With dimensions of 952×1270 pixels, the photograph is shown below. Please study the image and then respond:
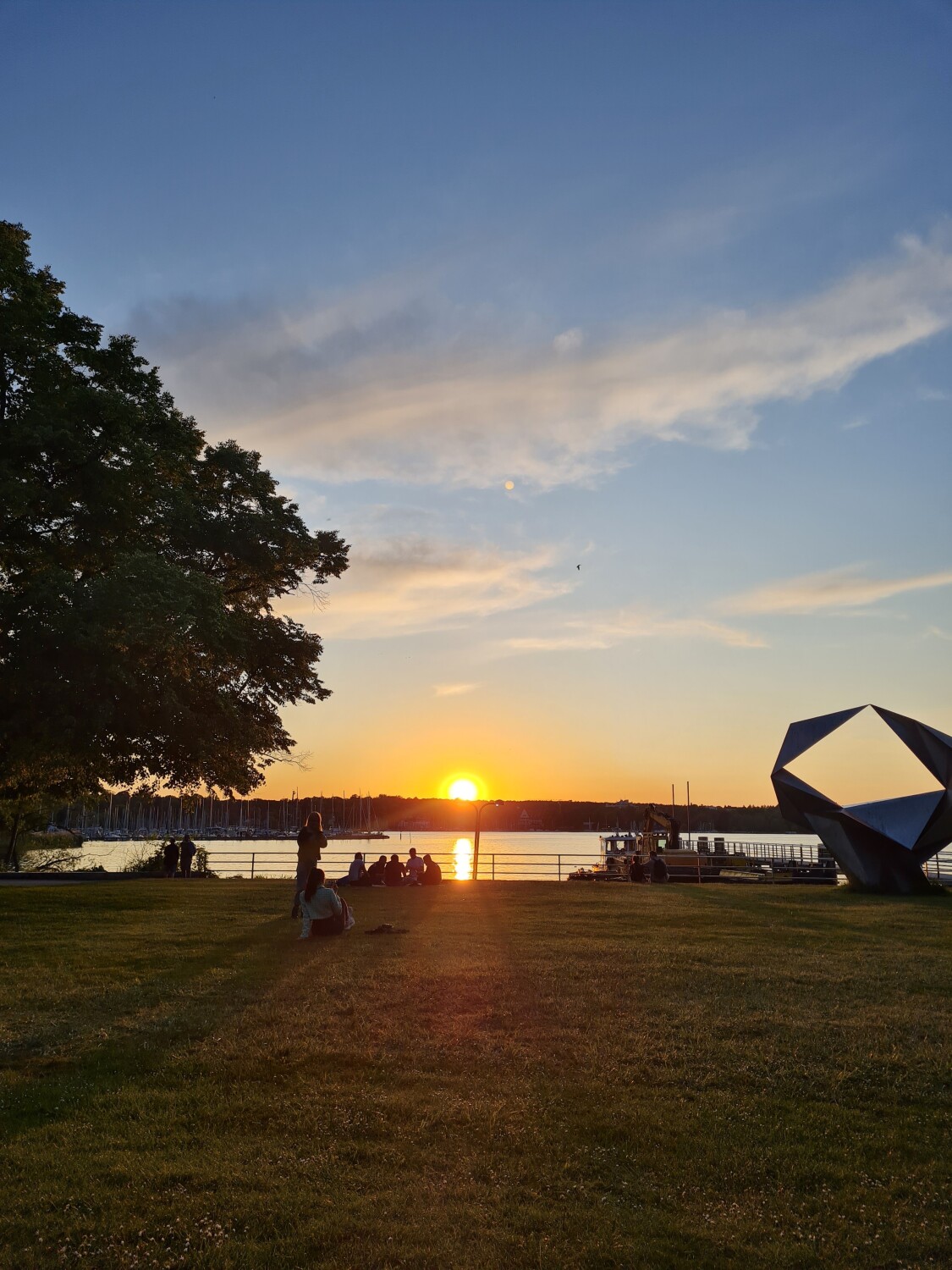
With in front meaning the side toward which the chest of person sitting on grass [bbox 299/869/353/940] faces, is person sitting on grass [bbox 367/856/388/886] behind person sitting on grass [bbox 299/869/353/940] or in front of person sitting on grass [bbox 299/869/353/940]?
in front

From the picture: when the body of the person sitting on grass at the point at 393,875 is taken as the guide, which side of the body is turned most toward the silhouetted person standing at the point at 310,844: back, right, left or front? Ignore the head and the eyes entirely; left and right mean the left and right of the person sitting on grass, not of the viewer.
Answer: back

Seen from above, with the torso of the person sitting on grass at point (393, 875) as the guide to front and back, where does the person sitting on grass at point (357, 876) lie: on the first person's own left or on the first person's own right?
on the first person's own left

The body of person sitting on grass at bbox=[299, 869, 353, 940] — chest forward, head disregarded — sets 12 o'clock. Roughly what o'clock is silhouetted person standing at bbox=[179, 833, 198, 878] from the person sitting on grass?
The silhouetted person standing is roughly at 10 o'clock from the person sitting on grass.

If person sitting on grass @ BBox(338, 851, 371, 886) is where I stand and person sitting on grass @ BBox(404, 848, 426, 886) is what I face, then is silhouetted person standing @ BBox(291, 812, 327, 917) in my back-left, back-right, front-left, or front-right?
back-right

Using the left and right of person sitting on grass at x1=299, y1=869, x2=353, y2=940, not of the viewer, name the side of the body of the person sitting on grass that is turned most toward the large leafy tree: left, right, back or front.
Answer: left

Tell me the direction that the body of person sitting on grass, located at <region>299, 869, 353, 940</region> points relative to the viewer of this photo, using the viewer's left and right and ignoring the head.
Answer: facing away from the viewer and to the right of the viewer

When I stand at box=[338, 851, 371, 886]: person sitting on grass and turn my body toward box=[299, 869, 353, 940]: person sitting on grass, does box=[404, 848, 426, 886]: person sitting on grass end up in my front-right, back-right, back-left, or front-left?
back-left

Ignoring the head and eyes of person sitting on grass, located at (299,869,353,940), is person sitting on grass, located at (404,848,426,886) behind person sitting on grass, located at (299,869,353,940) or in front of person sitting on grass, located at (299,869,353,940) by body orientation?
in front

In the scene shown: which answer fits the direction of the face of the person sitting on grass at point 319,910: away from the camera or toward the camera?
away from the camera

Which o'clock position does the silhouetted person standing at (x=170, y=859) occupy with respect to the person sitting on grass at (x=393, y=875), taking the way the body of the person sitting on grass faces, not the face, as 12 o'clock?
The silhouetted person standing is roughly at 10 o'clock from the person sitting on grass.

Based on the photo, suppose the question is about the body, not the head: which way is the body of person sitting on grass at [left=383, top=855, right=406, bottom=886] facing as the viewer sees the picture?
away from the camera

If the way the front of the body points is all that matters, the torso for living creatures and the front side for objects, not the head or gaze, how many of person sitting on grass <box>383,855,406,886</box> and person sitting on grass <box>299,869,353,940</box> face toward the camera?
0
